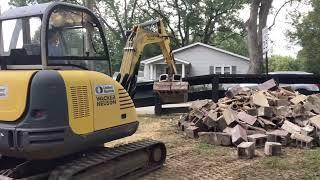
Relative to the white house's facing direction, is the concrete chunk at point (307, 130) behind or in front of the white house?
in front

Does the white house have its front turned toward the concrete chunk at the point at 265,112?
yes

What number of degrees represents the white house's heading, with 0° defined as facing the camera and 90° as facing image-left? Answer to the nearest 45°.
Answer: approximately 0°

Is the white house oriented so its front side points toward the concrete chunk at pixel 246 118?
yes

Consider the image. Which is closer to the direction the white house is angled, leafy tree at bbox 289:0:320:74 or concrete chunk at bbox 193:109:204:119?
the concrete chunk

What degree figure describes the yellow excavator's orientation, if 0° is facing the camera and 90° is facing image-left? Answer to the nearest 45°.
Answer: approximately 225°

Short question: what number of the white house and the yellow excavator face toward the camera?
1

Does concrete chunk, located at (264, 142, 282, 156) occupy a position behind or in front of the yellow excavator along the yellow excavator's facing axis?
in front

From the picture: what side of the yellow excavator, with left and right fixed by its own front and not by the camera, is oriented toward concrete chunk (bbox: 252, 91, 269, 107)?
front

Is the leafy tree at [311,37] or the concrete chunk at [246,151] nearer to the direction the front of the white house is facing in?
the concrete chunk

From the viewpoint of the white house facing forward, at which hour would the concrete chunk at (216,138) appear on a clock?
The concrete chunk is roughly at 12 o'clock from the white house.

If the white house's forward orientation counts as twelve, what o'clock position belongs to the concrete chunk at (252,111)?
The concrete chunk is roughly at 12 o'clock from the white house.

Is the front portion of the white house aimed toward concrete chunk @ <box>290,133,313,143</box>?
yes

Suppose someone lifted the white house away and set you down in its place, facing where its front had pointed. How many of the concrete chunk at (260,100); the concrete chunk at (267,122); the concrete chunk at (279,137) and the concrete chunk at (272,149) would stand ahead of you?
4

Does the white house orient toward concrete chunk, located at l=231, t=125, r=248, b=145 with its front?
yes

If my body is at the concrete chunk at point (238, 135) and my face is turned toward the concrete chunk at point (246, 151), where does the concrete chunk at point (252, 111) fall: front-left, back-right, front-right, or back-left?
back-left

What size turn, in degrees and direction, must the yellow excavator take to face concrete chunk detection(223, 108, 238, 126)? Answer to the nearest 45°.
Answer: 0° — it already faces it
